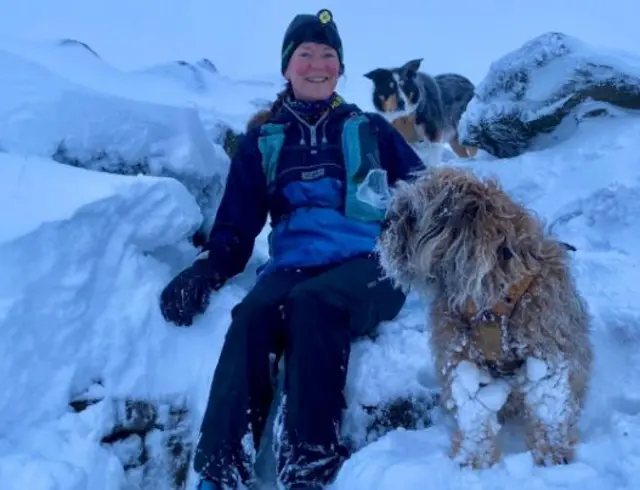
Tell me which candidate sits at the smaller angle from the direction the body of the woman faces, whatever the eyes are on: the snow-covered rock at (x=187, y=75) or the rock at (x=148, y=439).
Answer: the rock

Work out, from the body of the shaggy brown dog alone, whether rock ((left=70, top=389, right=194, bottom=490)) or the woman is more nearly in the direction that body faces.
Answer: the rock

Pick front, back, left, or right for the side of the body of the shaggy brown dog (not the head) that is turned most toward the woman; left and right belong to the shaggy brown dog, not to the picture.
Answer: right

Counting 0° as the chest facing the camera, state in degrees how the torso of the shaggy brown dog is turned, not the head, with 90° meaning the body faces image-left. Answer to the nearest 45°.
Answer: approximately 45°

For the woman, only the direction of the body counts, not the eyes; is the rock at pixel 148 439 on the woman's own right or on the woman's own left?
on the woman's own right

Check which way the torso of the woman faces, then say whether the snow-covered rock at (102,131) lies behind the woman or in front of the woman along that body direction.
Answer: behind

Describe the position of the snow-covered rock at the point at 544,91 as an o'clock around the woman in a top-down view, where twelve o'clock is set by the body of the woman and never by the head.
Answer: The snow-covered rock is roughly at 7 o'clock from the woman.

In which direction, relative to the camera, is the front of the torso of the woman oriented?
toward the camera

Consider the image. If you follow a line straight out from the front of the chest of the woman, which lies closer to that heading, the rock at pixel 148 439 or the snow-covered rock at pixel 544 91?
the rock

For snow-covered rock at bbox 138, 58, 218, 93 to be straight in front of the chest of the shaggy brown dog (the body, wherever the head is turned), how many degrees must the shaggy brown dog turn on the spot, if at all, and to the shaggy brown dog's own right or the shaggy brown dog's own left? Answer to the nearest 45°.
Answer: approximately 90° to the shaggy brown dog's own right

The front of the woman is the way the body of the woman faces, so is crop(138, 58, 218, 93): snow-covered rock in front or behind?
behind
